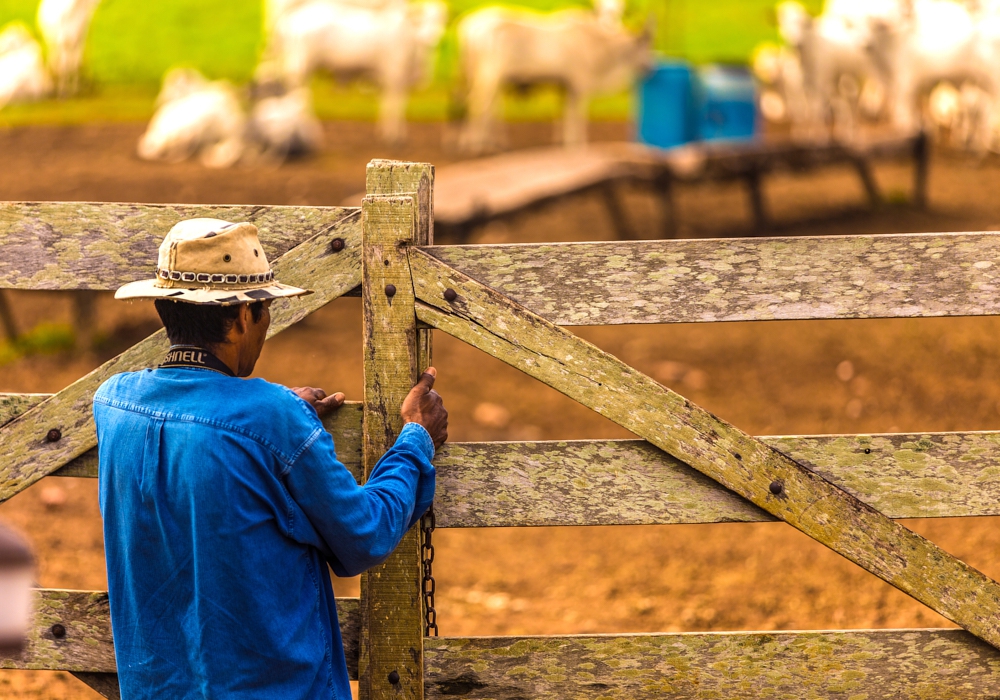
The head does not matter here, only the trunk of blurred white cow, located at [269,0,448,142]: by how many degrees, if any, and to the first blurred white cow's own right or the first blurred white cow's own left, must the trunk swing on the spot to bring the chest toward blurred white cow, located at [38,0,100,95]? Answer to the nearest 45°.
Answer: approximately 135° to the first blurred white cow's own left

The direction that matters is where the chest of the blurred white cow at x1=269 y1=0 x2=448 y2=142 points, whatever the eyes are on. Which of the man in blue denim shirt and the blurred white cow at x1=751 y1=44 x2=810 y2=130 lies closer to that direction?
the blurred white cow

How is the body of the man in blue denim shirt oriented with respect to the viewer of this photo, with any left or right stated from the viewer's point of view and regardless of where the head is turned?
facing away from the viewer and to the right of the viewer

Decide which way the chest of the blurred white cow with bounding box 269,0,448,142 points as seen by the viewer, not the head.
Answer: to the viewer's right

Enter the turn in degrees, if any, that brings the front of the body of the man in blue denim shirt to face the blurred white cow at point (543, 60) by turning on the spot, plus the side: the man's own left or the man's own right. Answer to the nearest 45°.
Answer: approximately 45° to the man's own left

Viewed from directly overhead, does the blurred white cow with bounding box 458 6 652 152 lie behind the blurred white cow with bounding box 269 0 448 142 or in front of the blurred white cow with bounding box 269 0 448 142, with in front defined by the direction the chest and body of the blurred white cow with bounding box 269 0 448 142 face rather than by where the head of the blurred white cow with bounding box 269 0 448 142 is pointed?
in front

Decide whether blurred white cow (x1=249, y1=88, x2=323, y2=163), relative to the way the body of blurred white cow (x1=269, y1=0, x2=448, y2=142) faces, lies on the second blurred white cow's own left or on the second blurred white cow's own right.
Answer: on the second blurred white cow's own right

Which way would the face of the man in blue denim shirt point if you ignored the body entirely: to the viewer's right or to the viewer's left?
to the viewer's right

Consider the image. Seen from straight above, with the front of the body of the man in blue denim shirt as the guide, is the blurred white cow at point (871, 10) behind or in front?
in front

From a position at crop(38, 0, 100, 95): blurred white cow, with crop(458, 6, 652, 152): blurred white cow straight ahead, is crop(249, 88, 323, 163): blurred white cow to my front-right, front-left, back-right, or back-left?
front-right

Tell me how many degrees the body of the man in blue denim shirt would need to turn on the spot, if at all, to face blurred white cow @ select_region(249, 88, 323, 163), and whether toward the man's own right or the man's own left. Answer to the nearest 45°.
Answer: approximately 45° to the man's own left

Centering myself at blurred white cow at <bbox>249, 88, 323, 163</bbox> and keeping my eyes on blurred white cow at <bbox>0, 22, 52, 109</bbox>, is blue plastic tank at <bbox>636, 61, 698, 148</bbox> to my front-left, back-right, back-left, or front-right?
back-right

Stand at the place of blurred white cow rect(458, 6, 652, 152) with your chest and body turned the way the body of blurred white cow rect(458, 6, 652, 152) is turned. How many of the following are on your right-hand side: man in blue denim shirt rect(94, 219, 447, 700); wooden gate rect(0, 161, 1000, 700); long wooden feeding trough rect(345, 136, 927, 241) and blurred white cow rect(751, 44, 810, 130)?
3

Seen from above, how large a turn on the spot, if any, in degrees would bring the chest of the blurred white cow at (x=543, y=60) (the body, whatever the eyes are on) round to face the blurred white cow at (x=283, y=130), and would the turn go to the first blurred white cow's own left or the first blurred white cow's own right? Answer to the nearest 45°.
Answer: approximately 135° to the first blurred white cow's own right

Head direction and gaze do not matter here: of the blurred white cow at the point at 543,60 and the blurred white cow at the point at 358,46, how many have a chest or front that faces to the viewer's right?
2

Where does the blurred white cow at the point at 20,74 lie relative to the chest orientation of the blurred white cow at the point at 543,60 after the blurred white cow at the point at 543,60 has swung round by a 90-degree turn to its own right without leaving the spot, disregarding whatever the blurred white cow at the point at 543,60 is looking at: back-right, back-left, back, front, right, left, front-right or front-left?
right

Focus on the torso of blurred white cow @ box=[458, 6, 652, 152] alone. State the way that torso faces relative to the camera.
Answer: to the viewer's right
